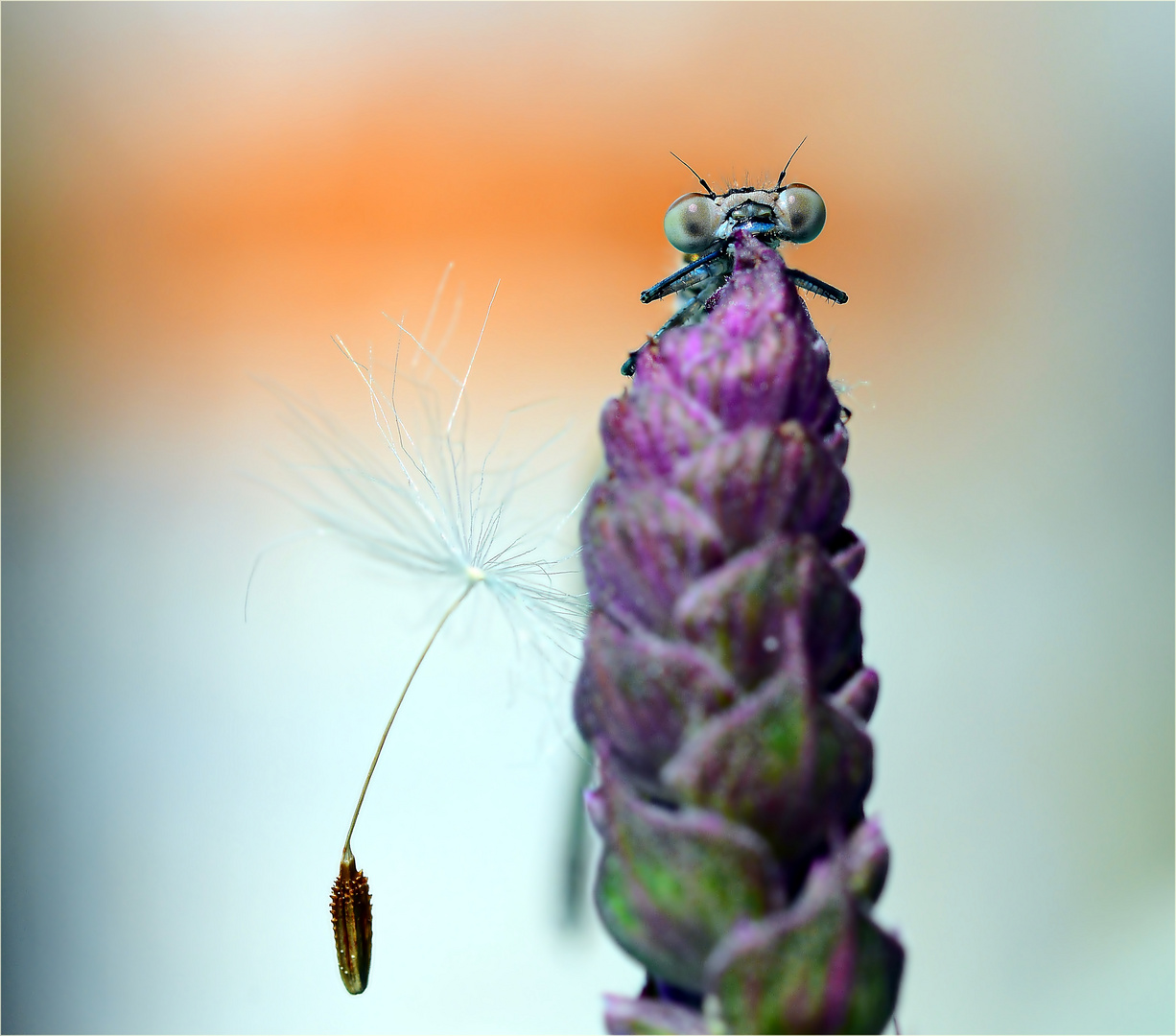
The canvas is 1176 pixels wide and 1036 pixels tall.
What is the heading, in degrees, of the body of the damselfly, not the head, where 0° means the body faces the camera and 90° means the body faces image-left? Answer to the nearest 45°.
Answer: approximately 0°
